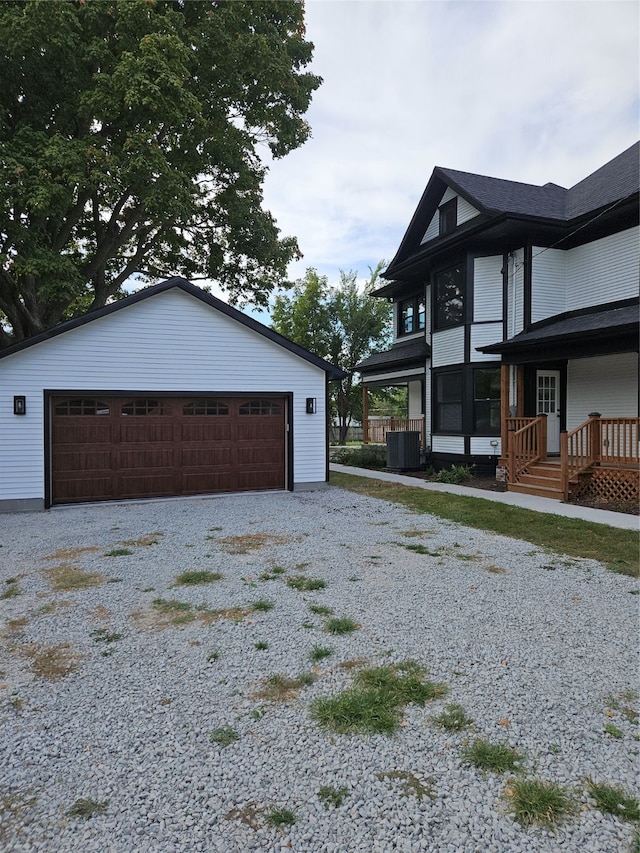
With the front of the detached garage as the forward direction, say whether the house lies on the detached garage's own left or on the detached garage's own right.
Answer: on the detached garage's own left

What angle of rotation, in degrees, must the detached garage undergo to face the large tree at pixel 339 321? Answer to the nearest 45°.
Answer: approximately 135° to its left

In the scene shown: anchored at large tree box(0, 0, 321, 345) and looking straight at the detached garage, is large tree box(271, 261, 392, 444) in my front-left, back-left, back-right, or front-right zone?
back-left

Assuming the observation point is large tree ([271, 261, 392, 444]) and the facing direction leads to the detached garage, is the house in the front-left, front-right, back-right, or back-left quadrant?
front-left

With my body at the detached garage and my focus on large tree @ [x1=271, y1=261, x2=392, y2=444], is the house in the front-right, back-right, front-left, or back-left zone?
front-right

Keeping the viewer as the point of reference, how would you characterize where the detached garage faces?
facing the viewer

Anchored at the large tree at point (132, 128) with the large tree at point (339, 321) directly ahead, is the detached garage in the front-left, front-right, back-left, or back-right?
back-right
